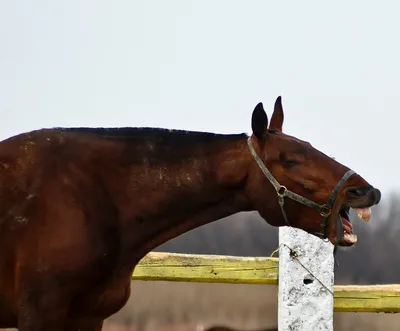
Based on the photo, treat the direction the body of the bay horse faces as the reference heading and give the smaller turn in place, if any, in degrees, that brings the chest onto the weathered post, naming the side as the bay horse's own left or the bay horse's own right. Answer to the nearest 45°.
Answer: approximately 45° to the bay horse's own left

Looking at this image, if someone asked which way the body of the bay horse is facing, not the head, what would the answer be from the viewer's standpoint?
to the viewer's right
